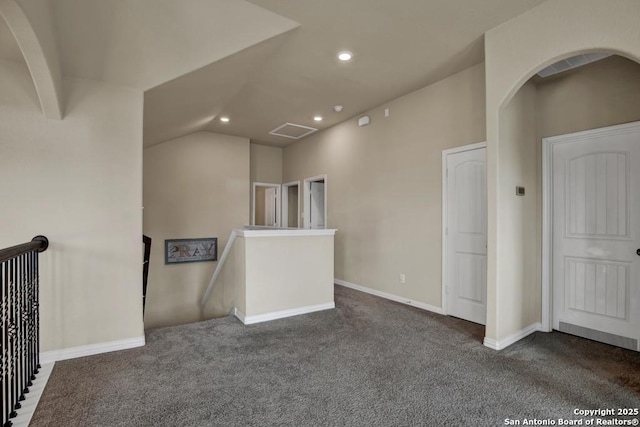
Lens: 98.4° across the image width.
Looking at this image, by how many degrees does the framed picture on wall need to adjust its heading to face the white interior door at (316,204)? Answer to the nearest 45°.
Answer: approximately 90° to its left

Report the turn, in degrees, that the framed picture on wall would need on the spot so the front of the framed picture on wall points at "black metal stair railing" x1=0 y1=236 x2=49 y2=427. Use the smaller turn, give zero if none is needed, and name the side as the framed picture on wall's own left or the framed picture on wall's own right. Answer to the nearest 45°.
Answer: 0° — it already faces it

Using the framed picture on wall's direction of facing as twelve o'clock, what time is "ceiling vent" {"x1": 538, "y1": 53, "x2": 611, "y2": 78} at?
The ceiling vent is roughly at 11 o'clock from the framed picture on wall.

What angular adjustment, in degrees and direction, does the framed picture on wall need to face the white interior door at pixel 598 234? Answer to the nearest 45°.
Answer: approximately 45° to its left

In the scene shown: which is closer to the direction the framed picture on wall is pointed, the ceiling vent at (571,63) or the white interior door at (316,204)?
the ceiling vent

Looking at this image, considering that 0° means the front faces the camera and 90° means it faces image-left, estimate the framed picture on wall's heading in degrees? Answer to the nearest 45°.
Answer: approximately 0°

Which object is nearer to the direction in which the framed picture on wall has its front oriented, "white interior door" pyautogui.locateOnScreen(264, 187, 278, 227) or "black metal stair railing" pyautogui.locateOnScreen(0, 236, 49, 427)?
the black metal stair railing

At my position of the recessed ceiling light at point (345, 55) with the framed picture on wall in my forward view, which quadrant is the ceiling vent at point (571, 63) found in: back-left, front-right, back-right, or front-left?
back-right
